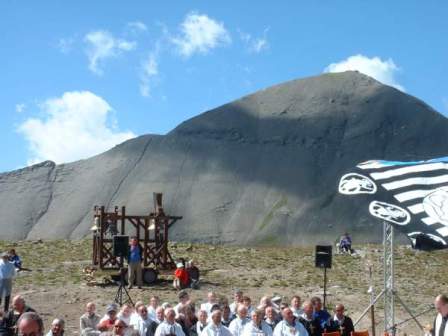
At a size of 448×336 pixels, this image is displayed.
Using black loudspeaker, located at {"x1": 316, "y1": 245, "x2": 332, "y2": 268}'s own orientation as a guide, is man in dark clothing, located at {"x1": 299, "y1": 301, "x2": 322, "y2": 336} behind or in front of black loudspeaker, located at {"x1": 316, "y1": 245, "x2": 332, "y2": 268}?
in front

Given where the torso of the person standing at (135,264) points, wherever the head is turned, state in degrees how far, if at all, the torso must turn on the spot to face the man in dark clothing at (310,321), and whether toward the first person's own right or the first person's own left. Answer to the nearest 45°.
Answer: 0° — they already face them

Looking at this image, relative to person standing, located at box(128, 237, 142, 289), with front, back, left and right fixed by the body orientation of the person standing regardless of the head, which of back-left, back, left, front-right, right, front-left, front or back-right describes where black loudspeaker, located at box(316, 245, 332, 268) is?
front-left

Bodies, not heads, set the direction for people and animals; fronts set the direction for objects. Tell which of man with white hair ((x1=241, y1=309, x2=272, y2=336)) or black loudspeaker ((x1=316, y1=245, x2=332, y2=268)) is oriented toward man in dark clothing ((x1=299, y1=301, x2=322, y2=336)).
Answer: the black loudspeaker

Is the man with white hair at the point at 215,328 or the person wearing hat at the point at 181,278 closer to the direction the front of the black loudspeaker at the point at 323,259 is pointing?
the man with white hair

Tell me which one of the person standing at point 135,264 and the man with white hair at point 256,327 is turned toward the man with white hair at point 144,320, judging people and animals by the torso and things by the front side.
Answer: the person standing

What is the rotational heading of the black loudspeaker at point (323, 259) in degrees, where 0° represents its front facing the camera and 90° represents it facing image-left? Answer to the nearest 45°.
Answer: approximately 0°

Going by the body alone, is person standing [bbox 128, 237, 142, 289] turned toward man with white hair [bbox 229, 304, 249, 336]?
yes
